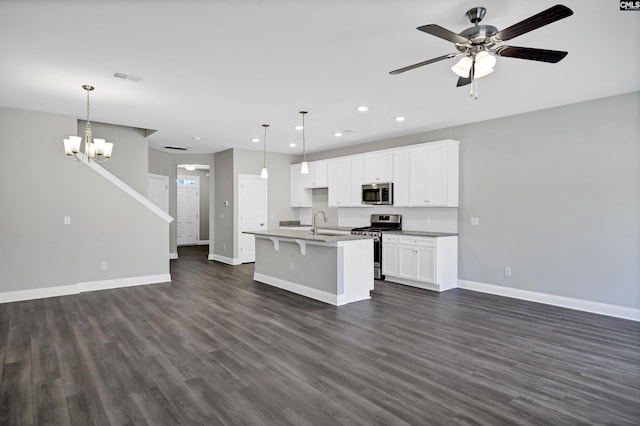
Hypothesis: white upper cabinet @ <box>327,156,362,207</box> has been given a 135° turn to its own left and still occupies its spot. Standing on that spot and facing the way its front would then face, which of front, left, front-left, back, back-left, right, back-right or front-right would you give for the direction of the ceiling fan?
right

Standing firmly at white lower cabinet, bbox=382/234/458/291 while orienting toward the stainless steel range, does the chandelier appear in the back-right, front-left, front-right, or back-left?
front-left

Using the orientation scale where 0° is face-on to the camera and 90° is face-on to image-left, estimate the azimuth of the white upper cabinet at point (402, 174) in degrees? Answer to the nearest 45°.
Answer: approximately 45°

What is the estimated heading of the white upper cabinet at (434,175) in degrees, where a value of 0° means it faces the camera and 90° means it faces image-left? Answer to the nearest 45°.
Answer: approximately 45°

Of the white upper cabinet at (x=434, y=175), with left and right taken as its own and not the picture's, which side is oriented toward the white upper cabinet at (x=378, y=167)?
right

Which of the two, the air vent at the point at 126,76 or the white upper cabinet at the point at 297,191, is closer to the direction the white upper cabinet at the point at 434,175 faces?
the air vent

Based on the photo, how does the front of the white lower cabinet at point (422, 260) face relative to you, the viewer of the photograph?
facing the viewer and to the left of the viewer

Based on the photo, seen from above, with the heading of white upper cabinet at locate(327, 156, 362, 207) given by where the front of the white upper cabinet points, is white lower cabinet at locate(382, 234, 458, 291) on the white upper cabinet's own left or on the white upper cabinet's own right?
on the white upper cabinet's own left

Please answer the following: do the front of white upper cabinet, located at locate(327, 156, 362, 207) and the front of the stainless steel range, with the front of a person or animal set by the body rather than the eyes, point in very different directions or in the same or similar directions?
same or similar directions

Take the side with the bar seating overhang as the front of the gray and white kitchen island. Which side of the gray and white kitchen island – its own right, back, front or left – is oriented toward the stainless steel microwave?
back

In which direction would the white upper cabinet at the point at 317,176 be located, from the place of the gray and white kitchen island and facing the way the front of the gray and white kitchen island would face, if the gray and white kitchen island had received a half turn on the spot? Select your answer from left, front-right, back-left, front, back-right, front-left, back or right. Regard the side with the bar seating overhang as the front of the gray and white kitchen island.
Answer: front-left
